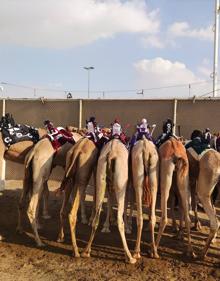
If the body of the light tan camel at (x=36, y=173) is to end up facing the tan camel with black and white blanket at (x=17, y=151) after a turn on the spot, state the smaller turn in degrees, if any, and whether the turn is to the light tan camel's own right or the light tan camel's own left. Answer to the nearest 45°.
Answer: approximately 45° to the light tan camel's own left

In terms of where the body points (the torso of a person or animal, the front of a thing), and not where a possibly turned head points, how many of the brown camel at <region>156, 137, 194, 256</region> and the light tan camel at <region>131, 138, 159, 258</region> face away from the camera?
2

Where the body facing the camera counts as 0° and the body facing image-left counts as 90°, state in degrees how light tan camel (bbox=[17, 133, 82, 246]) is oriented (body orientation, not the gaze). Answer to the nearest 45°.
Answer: approximately 225°

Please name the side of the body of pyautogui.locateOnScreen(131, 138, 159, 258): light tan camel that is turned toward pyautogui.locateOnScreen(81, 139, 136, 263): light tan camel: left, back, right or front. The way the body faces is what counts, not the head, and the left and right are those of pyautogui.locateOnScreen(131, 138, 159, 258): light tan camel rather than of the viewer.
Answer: left

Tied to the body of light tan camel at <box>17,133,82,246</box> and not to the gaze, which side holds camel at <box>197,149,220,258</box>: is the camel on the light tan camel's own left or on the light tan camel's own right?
on the light tan camel's own right

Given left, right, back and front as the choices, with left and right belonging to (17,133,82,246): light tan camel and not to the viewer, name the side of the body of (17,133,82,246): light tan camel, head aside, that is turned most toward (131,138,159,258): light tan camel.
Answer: right

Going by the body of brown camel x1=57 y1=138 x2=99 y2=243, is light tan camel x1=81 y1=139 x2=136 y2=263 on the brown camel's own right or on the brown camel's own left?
on the brown camel's own right

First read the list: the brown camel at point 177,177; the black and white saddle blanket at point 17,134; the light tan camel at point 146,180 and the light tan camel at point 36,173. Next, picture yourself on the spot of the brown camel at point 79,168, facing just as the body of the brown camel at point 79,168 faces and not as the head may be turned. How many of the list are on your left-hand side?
2

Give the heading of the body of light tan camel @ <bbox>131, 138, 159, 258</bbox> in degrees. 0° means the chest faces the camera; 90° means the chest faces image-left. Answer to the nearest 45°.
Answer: approximately 180°

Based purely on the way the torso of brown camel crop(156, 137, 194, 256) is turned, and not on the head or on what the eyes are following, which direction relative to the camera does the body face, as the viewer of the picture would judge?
away from the camera

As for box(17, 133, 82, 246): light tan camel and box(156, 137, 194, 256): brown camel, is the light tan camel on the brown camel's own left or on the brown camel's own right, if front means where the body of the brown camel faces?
on the brown camel's own left

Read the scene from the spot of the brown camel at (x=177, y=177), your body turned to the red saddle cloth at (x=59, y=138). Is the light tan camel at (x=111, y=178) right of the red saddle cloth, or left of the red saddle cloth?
left

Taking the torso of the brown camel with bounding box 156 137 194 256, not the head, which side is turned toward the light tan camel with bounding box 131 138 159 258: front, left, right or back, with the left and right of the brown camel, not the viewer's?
left
